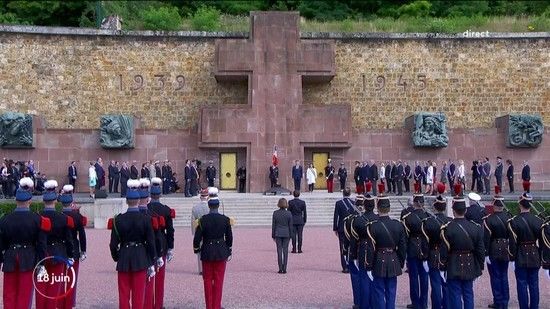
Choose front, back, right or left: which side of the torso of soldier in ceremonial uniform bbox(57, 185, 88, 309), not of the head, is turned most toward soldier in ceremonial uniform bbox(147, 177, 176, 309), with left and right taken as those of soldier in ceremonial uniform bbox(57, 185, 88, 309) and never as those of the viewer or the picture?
right

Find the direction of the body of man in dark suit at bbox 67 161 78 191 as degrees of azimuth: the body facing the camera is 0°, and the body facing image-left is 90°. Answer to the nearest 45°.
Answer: approximately 315°

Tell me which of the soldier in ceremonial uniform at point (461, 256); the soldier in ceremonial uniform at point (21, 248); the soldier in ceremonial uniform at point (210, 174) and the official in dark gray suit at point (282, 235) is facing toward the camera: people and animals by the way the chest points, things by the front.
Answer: the soldier in ceremonial uniform at point (210, 174)

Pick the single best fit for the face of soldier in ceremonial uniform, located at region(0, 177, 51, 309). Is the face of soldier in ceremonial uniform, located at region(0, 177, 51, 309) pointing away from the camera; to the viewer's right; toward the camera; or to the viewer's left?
away from the camera

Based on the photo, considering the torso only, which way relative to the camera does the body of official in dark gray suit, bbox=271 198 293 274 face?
away from the camera

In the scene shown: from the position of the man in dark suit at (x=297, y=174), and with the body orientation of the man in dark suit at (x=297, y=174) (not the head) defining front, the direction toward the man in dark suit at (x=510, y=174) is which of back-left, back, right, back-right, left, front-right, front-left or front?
left

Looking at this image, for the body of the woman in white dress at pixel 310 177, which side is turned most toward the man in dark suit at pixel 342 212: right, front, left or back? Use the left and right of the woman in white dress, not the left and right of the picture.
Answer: front

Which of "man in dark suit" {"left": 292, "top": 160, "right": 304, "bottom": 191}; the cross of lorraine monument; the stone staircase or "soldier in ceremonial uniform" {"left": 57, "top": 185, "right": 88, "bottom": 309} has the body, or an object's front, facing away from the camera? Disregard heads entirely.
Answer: the soldier in ceremonial uniform
